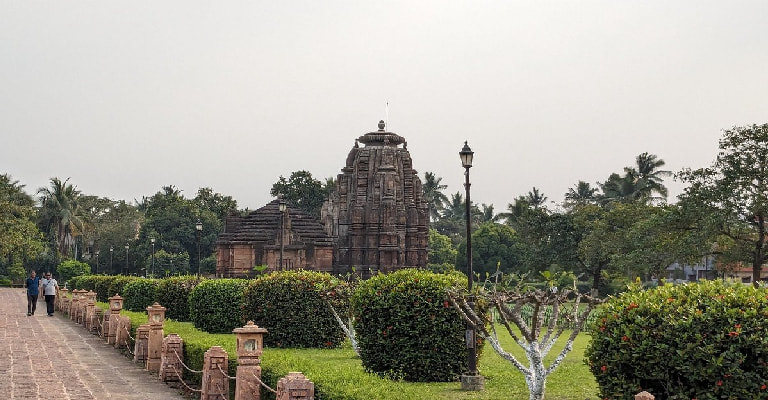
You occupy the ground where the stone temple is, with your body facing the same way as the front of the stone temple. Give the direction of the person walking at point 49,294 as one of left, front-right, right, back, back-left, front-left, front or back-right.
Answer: front-left

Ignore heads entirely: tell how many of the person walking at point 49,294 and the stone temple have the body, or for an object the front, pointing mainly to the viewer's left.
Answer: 1

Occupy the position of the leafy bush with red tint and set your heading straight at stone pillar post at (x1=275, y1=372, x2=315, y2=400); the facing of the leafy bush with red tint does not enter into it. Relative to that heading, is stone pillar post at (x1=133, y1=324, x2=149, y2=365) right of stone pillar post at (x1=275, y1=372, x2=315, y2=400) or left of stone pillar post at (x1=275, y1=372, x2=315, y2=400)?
right

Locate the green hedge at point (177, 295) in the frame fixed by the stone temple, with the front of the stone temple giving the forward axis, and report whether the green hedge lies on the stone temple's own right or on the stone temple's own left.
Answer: on the stone temple's own left

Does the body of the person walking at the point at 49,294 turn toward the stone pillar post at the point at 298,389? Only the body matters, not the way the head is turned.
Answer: yes

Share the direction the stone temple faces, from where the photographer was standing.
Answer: facing to the left of the viewer

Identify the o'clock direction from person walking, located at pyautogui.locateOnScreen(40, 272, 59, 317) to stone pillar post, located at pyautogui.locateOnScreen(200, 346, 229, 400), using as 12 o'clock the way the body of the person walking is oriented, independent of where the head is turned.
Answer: The stone pillar post is roughly at 12 o'clock from the person walking.

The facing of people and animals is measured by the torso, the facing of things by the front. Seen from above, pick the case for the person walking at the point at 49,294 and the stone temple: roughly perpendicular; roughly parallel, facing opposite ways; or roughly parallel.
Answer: roughly perpendicular

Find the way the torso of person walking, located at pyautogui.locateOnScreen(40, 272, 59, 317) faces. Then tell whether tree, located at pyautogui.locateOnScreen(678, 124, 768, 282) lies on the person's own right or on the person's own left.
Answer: on the person's own left

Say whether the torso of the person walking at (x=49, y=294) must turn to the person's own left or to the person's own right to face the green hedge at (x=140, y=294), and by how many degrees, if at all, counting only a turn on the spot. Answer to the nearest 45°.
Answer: approximately 90° to the person's own left

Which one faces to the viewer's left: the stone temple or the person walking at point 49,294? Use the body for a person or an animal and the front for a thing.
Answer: the stone temple

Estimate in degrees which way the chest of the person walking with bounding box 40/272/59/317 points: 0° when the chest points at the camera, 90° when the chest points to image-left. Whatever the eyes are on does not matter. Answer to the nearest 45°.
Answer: approximately 0°

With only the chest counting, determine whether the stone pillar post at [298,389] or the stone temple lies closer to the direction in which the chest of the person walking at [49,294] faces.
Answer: the stone pillar post

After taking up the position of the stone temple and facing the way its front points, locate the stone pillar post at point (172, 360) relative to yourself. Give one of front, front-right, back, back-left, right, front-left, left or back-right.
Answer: left

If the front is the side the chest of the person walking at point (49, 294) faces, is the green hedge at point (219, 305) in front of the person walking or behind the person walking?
in front

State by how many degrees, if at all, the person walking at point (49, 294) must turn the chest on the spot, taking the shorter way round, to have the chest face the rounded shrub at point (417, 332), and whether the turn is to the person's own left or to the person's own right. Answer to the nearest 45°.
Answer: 0° — they already face it

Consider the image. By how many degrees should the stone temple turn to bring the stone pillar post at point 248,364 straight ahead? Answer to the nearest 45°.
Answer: approximately 90° to its left
